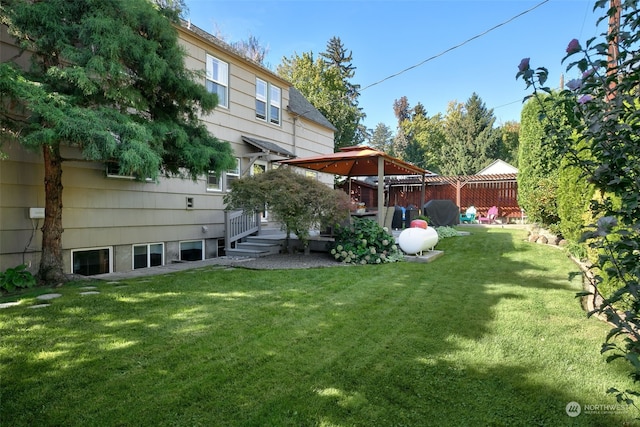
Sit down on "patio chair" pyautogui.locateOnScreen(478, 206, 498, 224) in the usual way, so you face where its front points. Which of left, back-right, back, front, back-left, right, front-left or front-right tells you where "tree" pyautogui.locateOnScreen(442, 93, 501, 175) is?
back-right

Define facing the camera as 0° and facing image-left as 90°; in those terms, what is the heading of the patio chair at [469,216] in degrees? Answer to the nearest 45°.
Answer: approximately 45°

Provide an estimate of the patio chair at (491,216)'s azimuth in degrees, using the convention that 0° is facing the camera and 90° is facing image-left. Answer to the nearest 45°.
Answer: approximately 45°

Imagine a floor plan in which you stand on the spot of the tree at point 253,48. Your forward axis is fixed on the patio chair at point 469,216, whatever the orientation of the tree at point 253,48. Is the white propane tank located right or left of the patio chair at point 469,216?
right
